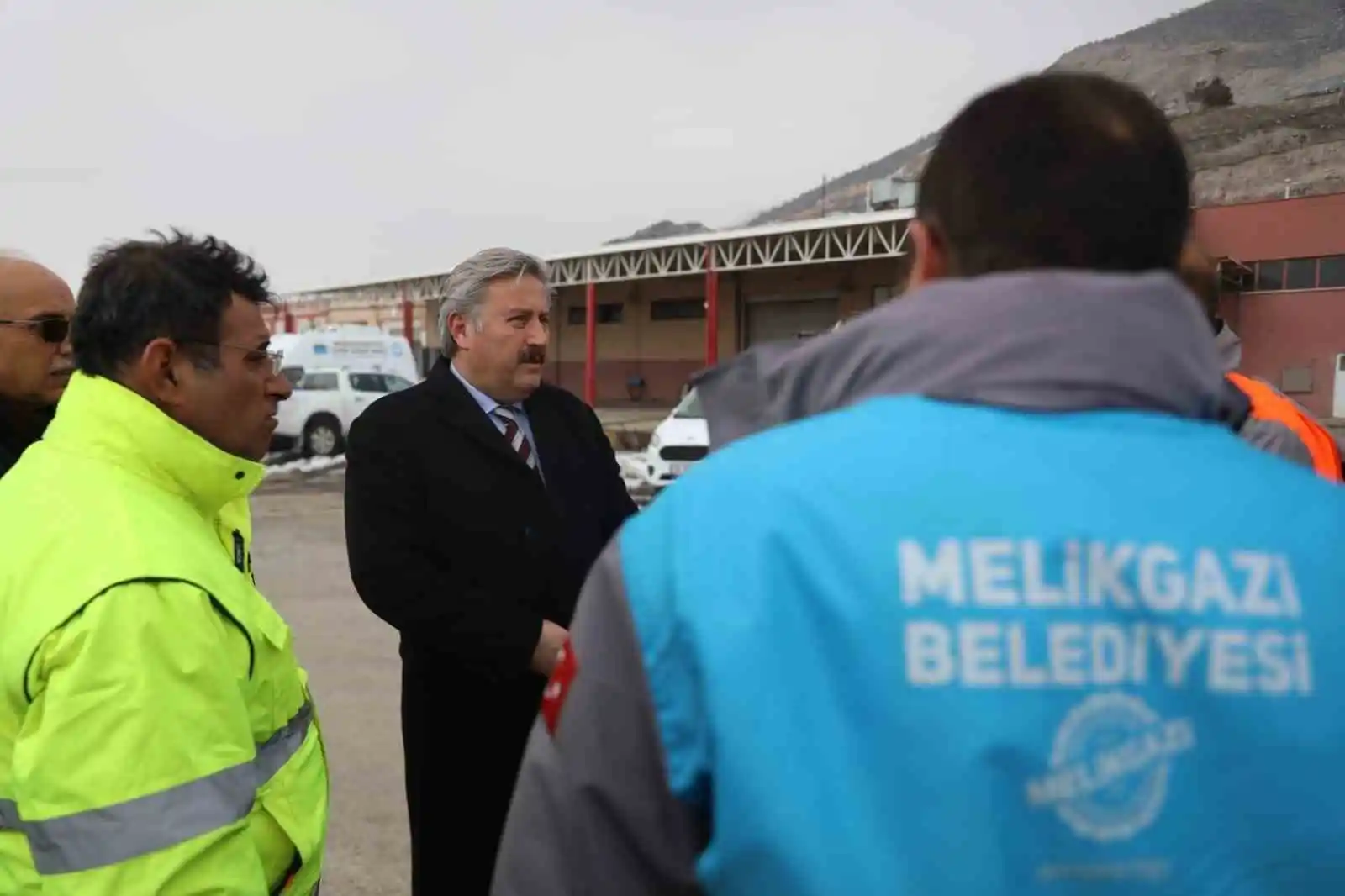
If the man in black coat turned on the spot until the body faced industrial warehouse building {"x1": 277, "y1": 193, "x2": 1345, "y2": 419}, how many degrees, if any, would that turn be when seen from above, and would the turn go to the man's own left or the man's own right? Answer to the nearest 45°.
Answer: approximately 135° to the man's own left

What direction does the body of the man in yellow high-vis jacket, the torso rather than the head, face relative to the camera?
to the viewer's right

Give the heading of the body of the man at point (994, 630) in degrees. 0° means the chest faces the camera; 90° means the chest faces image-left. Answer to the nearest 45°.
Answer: approximately 180°

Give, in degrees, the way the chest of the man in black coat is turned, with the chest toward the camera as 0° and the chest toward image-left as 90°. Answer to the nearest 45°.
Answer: approximately 315°

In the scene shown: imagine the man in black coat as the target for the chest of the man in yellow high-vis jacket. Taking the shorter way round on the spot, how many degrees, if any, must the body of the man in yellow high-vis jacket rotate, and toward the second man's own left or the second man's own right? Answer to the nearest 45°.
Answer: approximately 45° to the second man's own left

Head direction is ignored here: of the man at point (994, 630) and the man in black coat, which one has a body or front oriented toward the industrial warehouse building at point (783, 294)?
the man

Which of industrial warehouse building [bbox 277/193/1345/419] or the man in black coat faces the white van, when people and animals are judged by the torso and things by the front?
the industrial warehouse building

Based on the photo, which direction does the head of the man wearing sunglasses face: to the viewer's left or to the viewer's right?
to the viewer's right

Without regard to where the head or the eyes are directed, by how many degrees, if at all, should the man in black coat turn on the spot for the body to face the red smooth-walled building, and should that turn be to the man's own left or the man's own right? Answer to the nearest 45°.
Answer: approximately 90° to the man's own left

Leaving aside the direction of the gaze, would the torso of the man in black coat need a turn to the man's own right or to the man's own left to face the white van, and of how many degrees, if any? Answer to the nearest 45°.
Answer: approximately 135° to the man's own left

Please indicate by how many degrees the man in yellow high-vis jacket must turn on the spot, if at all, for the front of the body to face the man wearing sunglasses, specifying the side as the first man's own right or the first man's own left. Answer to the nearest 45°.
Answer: approximately 90° to the first man's own left

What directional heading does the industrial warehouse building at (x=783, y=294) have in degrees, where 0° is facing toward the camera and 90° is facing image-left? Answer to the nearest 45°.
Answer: approximately 45°

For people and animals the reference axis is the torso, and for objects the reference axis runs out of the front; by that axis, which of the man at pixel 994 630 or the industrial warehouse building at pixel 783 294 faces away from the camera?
the man
